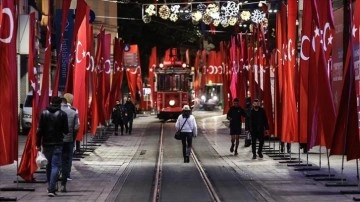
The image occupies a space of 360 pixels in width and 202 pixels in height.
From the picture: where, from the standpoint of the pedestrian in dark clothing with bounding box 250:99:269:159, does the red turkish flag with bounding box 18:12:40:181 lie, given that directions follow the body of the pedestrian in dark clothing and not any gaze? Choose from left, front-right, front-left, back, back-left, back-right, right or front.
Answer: front-right

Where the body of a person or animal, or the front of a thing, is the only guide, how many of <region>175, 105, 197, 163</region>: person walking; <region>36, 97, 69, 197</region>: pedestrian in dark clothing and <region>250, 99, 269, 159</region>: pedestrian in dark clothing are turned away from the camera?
2

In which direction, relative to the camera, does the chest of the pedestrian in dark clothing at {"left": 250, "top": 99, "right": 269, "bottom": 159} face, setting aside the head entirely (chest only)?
toward the camera

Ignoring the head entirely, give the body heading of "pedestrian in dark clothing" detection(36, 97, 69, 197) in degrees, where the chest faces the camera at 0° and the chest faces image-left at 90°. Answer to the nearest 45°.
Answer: approximately 180°

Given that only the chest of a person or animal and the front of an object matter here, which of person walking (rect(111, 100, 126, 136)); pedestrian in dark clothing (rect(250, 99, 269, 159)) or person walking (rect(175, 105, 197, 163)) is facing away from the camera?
person walking (rect(175, 105, 197, 163))

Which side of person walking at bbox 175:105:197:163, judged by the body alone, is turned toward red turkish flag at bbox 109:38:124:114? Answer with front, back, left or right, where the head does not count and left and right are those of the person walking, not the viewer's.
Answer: front

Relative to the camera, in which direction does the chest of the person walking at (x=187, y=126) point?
away from the camera

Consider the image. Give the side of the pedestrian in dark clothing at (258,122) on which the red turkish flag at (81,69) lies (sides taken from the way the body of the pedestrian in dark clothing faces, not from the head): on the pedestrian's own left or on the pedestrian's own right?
on the pedestrian's own right

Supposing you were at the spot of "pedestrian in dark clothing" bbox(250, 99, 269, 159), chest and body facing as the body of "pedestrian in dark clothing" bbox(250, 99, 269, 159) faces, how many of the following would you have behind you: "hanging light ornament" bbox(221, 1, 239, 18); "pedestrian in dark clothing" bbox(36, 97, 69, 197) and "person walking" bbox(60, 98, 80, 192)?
1

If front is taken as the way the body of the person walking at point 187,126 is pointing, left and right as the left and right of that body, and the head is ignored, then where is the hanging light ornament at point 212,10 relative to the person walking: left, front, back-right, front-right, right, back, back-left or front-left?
front

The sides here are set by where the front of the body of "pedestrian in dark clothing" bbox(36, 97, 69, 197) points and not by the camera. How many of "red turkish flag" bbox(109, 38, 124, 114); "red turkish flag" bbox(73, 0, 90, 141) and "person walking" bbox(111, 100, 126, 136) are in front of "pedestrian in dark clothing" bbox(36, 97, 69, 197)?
3
